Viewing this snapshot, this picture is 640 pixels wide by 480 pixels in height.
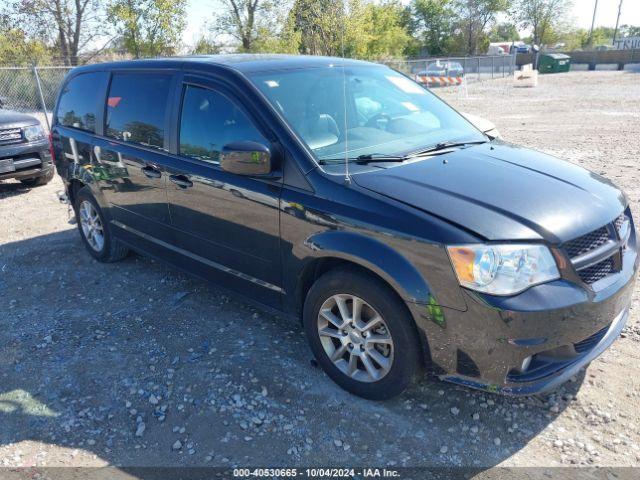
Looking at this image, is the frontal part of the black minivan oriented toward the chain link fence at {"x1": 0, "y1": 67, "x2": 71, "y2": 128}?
no

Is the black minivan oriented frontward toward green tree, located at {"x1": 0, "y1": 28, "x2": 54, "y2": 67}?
no

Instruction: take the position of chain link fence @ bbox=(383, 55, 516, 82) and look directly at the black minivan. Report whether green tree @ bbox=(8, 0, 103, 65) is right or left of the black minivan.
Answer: right

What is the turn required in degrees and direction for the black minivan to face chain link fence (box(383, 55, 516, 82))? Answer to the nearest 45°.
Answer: approximately 135° to its left

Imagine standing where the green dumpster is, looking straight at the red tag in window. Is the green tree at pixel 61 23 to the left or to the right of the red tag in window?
right

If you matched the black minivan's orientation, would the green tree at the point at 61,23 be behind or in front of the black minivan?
behind

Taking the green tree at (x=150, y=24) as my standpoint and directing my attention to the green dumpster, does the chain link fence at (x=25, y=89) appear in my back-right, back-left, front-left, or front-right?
back-right

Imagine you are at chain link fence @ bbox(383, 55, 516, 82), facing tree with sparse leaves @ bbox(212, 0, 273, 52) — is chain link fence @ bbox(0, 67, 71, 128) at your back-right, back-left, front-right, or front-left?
front-left

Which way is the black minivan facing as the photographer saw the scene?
facing the viewer and to the right of the viewer

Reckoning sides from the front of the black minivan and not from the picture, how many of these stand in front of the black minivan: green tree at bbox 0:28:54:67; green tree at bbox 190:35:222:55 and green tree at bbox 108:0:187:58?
0

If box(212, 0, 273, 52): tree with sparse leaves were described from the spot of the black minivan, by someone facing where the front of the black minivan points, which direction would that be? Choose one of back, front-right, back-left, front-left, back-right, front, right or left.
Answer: back-left

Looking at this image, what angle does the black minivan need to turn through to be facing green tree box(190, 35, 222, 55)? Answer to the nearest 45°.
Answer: approximately 135° to its left
